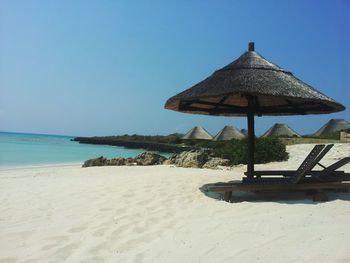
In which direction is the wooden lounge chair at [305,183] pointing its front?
to the viewer's left

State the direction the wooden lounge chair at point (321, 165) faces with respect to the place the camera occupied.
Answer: facing to the left of the viewer

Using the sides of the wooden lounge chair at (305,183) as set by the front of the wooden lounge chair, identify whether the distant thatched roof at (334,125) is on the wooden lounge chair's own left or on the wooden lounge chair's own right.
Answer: on the wooden lounge chair's own right

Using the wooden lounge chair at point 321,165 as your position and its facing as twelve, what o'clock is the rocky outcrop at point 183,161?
The rocky outcrop is roughly at 2 o'clock from the wooden lounge chair.

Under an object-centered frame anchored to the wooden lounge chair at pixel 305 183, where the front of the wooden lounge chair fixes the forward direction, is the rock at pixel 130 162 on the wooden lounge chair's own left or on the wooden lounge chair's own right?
on the wooden lounge chair's own right

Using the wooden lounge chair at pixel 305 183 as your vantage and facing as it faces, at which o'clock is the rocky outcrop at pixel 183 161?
The rocky outcrop is roughly at 2 o'clock from the wooden lounge chair.

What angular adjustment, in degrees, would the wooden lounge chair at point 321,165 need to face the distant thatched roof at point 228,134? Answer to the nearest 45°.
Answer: approximately 90° to its right

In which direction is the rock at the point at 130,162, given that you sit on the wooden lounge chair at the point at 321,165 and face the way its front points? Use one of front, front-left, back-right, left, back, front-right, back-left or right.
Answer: front-right

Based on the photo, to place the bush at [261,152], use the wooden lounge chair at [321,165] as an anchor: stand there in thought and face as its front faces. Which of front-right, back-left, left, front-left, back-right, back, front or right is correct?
right

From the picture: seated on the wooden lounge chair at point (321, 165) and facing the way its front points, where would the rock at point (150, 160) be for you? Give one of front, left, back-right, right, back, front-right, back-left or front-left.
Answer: front-right

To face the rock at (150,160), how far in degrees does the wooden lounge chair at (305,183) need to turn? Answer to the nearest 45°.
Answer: approximately 45° to its right

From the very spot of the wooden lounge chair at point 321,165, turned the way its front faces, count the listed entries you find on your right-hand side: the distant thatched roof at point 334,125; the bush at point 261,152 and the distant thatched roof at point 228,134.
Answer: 3

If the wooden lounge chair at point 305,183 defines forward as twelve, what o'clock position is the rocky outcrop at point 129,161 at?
The rocky outcrop is roughly at 2 o'clock from the wooden lounge chair.
